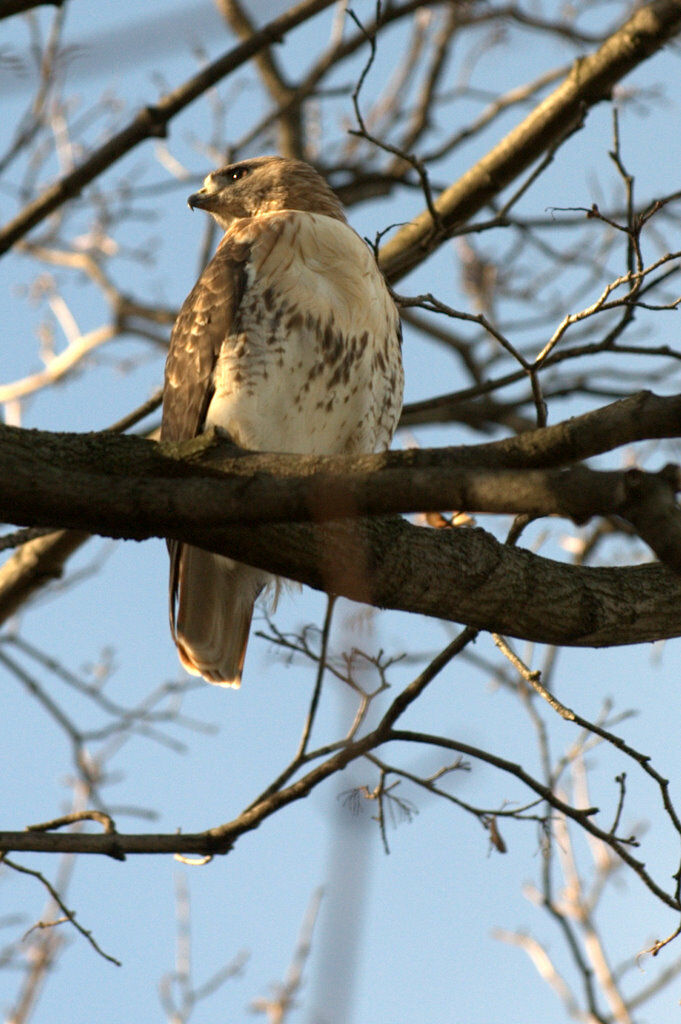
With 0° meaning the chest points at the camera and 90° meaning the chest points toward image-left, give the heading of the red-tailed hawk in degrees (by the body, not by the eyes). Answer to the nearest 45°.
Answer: approximately 315°
